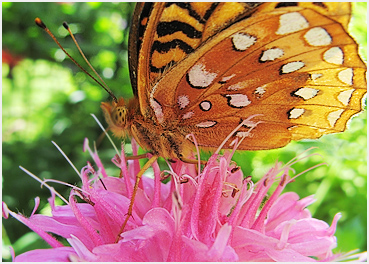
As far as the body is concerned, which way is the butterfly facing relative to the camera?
to the viewer's left
